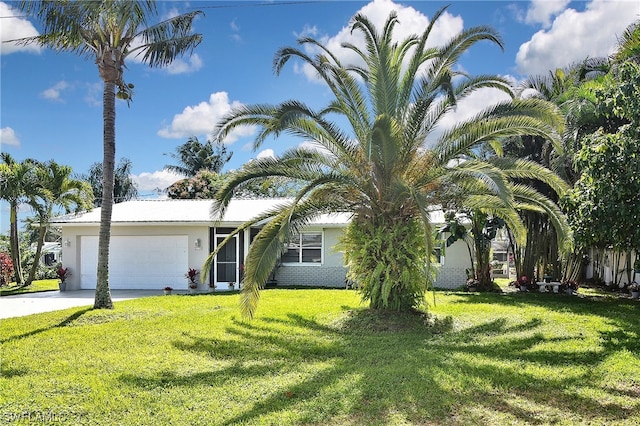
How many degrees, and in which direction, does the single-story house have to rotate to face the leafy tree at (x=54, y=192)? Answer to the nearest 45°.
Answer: approximately 90° to its right

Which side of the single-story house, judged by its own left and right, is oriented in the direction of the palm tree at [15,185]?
right

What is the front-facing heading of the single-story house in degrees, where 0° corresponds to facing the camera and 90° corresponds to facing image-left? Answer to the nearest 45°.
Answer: approximately 0°

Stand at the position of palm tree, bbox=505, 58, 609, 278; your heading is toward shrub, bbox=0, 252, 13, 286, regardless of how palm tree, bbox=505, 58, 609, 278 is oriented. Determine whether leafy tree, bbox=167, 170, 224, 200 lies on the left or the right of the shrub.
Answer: right

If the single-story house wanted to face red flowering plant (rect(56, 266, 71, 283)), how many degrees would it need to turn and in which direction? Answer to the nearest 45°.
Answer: approximately 90° to its right

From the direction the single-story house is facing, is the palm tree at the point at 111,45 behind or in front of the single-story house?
in front

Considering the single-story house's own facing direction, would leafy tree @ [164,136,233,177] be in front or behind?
behind

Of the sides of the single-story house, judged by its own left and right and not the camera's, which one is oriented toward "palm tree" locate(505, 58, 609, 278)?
left

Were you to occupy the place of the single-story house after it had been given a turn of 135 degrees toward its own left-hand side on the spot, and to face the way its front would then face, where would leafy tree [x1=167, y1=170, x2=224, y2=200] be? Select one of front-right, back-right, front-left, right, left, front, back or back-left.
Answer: front-left
